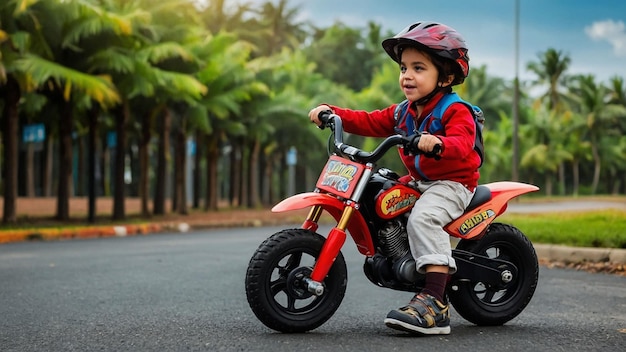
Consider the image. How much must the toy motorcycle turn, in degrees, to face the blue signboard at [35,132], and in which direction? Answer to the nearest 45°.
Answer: approximately 90° to its right

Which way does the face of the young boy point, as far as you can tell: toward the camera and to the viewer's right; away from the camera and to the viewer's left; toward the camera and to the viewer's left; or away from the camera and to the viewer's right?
toward the camera and to the viewer's left

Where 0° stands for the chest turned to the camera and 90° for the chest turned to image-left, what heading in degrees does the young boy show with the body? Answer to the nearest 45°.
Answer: approximately 45°

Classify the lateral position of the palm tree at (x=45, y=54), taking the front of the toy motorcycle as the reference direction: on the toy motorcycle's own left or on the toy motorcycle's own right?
on the toy motorcycle's own right

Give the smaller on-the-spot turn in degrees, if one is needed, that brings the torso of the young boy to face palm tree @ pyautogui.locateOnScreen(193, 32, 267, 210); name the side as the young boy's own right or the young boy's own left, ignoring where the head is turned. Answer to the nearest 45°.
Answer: approximately 135° to the young boy's own right

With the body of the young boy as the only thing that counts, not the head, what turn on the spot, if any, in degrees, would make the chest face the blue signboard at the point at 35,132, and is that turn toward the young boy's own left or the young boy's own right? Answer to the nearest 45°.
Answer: approximately 90° to the young boy's own right

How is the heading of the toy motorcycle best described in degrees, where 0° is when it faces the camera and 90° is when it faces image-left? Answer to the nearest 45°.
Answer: approximately 45°

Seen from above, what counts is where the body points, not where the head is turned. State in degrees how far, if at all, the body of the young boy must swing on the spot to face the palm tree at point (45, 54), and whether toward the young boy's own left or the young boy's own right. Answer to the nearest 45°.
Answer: approximately 90° to the young boy's own right
